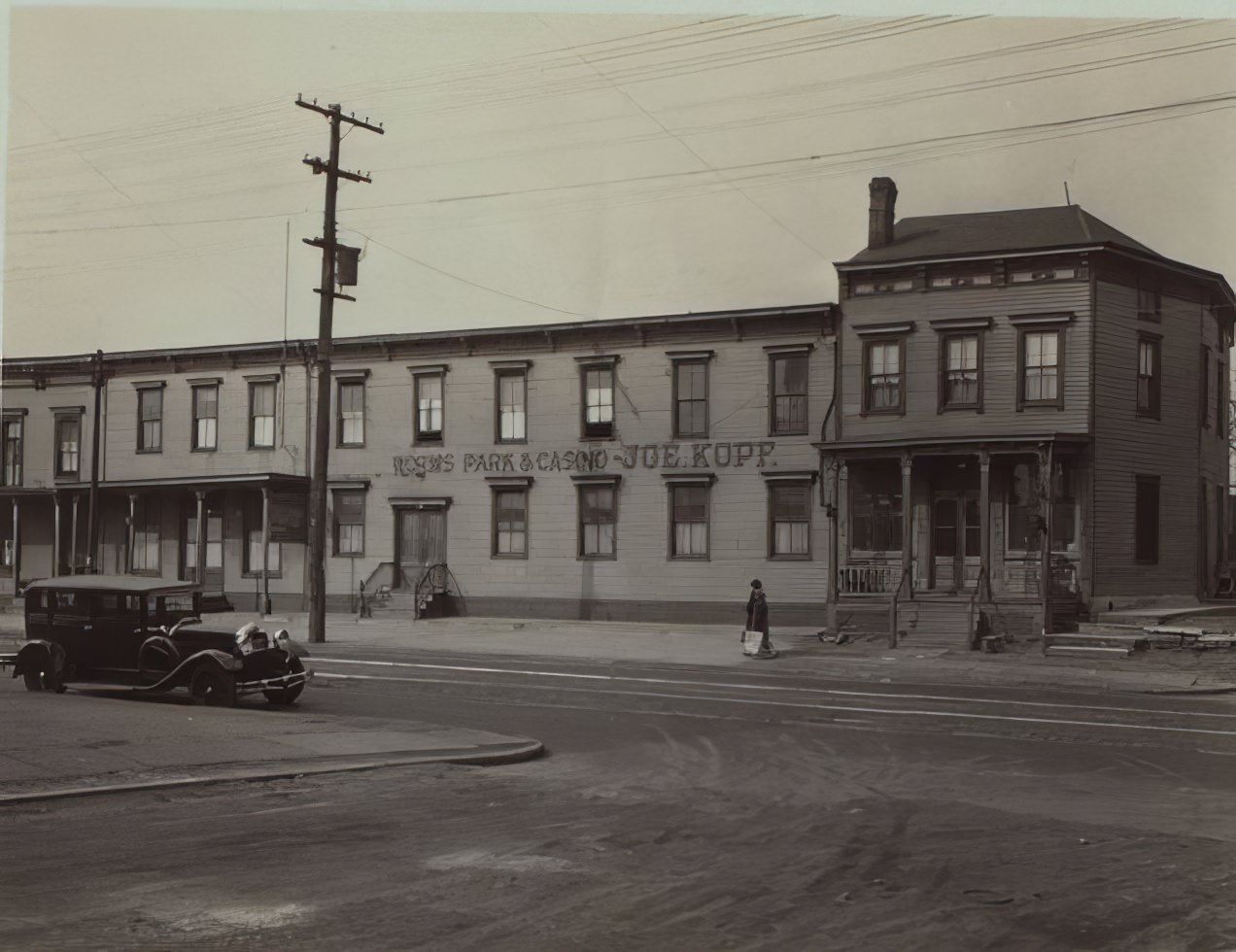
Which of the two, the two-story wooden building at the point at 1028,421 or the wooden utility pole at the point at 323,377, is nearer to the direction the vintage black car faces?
the two-story wooden building

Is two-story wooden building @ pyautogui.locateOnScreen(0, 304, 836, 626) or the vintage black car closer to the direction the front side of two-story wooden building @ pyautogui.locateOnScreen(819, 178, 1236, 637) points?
the vintage black car

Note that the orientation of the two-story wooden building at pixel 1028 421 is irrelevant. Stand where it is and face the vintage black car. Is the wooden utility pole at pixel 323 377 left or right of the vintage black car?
right

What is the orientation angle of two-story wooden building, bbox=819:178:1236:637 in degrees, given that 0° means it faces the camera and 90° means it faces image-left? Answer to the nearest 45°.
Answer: approximately 45°

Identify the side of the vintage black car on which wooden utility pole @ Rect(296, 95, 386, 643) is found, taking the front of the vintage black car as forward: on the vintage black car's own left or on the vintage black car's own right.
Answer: on the vintage black car's own left

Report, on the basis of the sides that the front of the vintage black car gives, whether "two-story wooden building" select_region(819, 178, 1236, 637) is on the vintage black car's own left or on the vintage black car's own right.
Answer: on the vintage black car's own left

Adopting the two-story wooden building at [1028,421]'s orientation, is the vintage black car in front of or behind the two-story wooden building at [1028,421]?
in front

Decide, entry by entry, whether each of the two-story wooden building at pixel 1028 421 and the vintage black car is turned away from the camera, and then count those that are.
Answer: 0

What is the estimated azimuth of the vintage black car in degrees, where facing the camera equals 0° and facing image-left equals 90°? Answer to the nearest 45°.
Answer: approximately 315°
